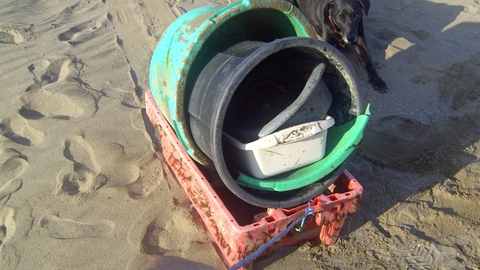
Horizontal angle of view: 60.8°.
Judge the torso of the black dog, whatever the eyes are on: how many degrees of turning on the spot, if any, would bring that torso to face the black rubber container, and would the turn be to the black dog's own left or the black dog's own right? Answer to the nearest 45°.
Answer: approximately 45° to the black dog's own right

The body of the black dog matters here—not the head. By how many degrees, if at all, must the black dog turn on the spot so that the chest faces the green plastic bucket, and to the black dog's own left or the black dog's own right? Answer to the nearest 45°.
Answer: approximately 90° to the black dog's own right

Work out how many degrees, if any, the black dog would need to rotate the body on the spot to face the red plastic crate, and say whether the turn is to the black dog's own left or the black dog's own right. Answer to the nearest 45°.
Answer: approximately 45° to the black dog's own right

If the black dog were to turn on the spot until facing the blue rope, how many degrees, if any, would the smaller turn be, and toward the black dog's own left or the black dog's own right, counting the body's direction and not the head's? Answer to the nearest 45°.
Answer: approximately 45° to the black dog's own right
